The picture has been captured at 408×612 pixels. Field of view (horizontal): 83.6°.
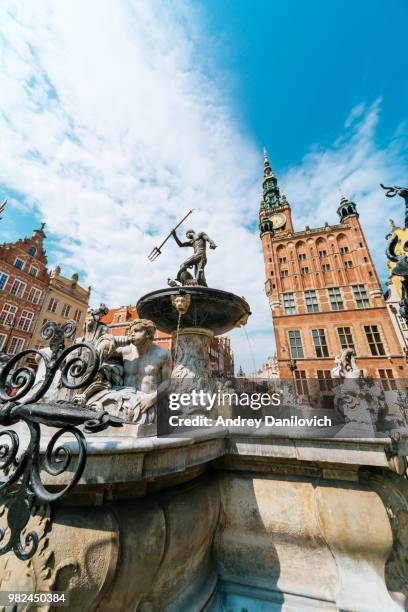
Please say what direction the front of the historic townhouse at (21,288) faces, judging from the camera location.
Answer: facing the viewer and to the right of the viewer

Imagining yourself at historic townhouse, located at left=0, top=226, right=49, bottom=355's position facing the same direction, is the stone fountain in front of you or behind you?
in front

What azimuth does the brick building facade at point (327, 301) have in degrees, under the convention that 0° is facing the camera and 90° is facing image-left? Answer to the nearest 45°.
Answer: approximately 0°

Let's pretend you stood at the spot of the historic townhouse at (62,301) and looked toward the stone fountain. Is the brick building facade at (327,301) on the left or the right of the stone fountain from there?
left

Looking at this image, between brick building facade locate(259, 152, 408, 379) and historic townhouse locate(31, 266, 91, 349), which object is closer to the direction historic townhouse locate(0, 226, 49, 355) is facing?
the brick building facade

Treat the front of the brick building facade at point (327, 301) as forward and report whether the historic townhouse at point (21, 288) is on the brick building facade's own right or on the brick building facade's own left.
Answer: on the brick building facade's own right

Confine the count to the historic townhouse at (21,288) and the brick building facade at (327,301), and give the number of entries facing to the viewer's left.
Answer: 0

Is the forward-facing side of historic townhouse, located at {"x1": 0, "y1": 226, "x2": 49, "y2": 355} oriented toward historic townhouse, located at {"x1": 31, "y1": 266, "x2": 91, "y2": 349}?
no

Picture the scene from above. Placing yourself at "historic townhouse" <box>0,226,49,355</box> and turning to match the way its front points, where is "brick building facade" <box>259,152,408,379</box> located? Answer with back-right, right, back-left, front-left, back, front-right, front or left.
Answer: front

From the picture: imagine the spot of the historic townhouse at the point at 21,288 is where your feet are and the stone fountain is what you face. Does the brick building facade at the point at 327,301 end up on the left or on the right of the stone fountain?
left

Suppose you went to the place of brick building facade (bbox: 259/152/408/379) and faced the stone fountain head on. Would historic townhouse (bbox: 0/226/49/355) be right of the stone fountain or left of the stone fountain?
right

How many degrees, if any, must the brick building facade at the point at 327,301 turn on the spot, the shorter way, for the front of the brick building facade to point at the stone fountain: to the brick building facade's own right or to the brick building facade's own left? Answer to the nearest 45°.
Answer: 0° — it already faces it

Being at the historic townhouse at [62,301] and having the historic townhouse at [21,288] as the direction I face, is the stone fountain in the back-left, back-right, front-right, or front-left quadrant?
front-left
